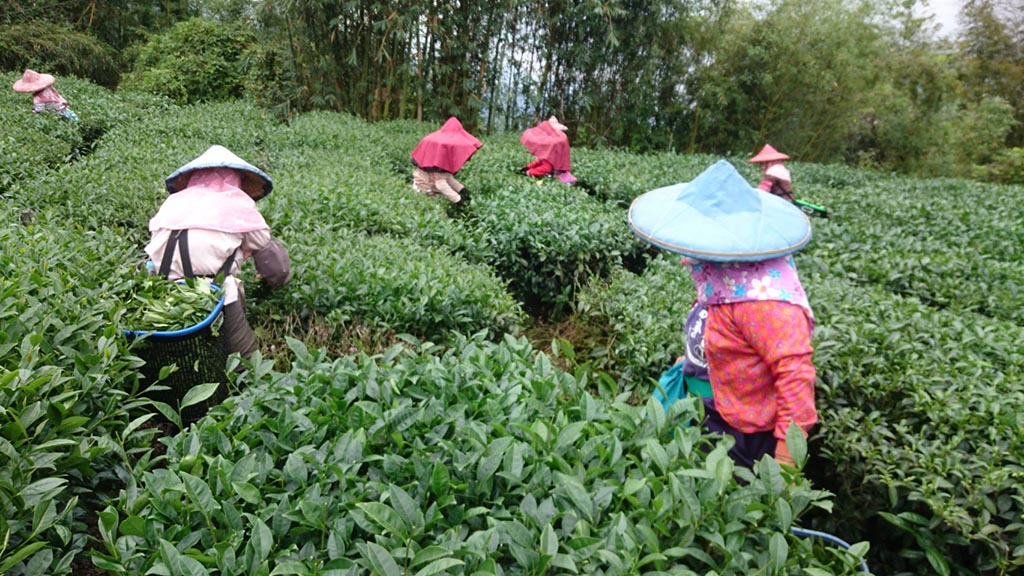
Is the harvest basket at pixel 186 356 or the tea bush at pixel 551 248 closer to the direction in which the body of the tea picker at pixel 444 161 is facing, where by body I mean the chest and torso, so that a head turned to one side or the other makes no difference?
the tea bush
